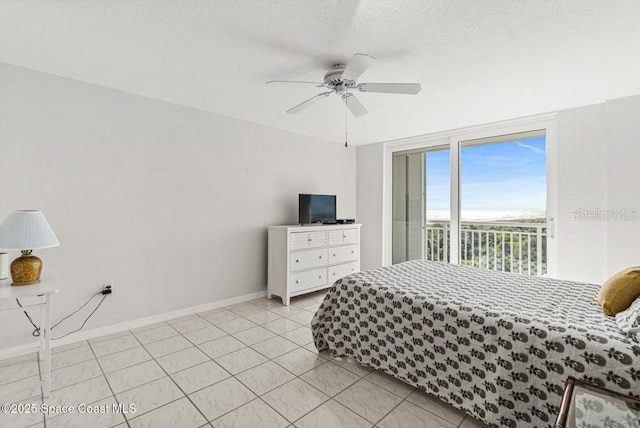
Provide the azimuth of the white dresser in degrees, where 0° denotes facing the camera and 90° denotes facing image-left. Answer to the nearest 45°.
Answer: approximately 315°

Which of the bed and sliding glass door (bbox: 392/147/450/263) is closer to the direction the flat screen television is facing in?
the bed

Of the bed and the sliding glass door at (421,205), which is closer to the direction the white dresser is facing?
the bed

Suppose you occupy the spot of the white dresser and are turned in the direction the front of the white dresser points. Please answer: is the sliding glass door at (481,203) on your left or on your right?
on your left

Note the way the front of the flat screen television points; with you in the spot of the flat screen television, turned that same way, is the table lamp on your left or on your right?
on your right

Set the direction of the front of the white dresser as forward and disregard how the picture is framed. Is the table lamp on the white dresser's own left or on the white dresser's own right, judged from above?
on the white dresser's own right

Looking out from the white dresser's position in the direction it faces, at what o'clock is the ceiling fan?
The ceiling fan is roughly at 1 o'clock from the white dresser.

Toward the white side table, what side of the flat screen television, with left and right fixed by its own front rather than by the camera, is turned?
right

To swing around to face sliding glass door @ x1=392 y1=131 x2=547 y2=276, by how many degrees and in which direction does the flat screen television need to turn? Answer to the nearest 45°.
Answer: approximately 45° to its left

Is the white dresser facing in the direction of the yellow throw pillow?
yes

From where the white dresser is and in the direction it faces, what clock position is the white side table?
The white side table is roughly at 3 o'clock from the white dresser.

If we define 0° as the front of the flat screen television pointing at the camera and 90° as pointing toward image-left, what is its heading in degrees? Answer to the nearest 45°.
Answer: approximately 315°
